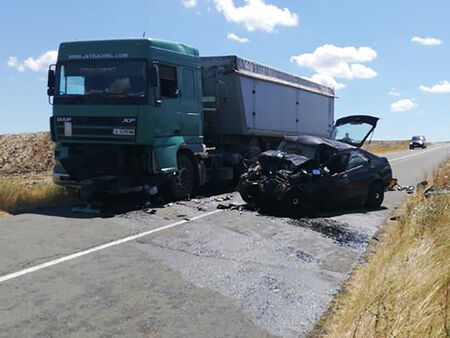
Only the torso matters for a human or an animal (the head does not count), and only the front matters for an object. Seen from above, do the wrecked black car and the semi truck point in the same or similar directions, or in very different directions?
same or similar directions

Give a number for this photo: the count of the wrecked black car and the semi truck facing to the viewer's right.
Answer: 0

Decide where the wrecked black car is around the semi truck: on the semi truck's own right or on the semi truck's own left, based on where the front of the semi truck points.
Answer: on the semi truck's own left

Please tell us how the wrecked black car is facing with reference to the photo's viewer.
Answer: facing the viewer and to the left of the viewer

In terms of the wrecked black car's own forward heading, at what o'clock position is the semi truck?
The semi truck is roughly at 1 o'clock from the wrecked black car.
